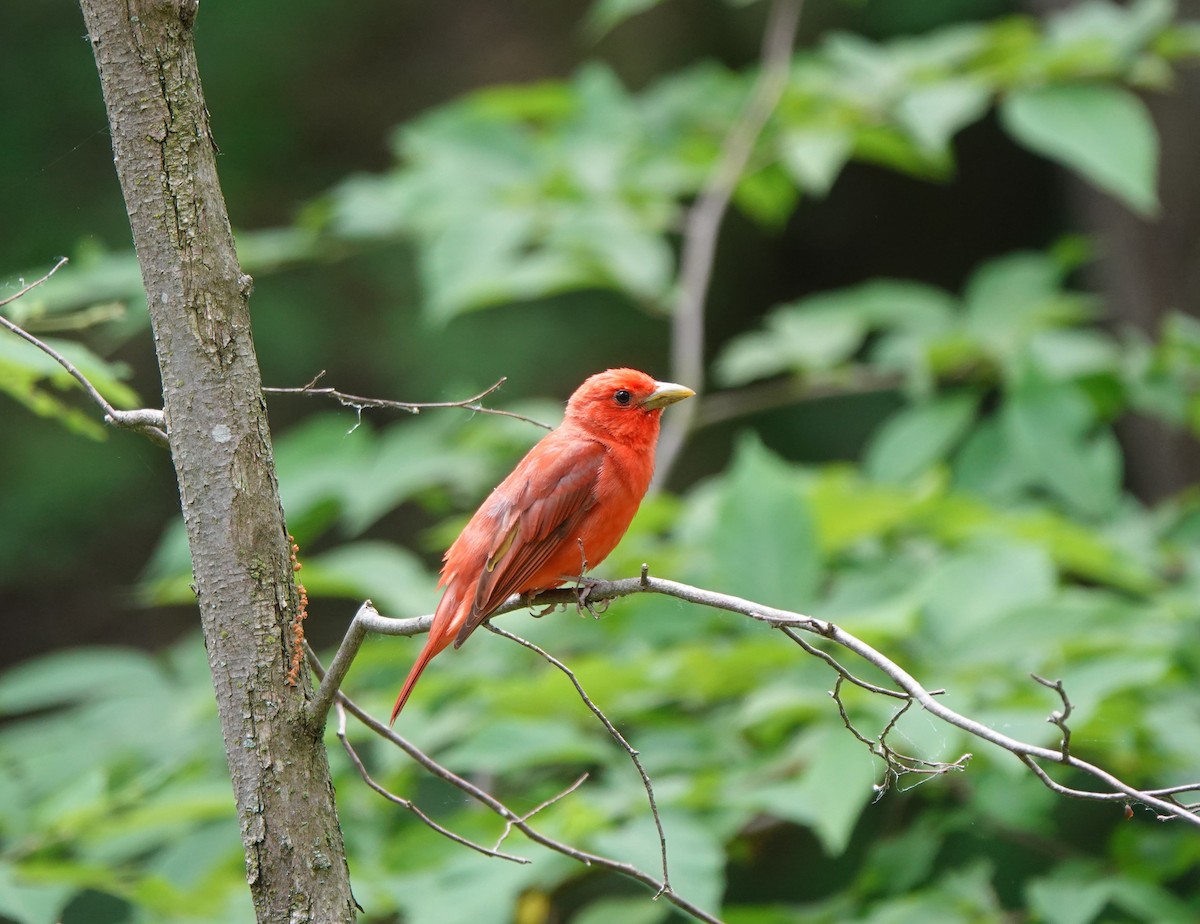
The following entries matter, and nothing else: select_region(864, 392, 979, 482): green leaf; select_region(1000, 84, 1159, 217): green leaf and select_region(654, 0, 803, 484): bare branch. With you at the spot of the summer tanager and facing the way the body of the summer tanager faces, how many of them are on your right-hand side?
0

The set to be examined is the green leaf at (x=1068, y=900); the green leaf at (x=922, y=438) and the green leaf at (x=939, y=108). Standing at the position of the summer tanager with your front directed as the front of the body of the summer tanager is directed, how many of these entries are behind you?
0

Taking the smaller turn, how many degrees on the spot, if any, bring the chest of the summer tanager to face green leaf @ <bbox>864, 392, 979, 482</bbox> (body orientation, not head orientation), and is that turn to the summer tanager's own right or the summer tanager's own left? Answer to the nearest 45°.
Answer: approximately 45° to the summer tanager's own left

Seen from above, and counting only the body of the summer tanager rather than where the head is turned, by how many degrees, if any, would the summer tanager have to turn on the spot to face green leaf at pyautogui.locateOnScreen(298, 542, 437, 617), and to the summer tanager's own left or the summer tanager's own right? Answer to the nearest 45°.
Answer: approximately 135° to the summer tanager's own left

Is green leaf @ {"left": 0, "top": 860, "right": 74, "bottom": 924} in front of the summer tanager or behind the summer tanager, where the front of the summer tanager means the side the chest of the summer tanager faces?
behind

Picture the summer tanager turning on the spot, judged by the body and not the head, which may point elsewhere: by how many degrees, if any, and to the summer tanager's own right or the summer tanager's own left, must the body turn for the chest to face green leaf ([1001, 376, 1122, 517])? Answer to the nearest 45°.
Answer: approximately 45° to the summer tanager's own left

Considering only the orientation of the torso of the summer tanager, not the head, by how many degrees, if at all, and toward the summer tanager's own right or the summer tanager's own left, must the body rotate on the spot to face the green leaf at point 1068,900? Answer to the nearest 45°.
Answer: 0° — it already faces it

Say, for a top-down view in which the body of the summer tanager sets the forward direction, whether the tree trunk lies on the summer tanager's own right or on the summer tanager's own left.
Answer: on the summer tanager's own right

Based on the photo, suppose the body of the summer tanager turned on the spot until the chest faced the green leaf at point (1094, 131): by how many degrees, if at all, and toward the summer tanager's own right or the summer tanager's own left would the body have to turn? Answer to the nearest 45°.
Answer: approximately 45° to the summer tanager's own left

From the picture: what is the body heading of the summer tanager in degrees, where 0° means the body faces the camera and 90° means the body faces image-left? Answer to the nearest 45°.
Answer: approximately 270°

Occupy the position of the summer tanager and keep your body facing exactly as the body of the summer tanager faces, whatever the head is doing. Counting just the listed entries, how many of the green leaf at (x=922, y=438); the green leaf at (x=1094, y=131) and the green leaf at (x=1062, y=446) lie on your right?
0

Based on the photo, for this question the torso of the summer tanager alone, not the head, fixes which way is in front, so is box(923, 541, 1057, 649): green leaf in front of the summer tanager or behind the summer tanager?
in front

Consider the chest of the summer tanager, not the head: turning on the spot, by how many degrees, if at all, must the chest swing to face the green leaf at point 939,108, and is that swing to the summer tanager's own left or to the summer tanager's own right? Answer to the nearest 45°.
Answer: approximately 45° to the summer tanager's own left
